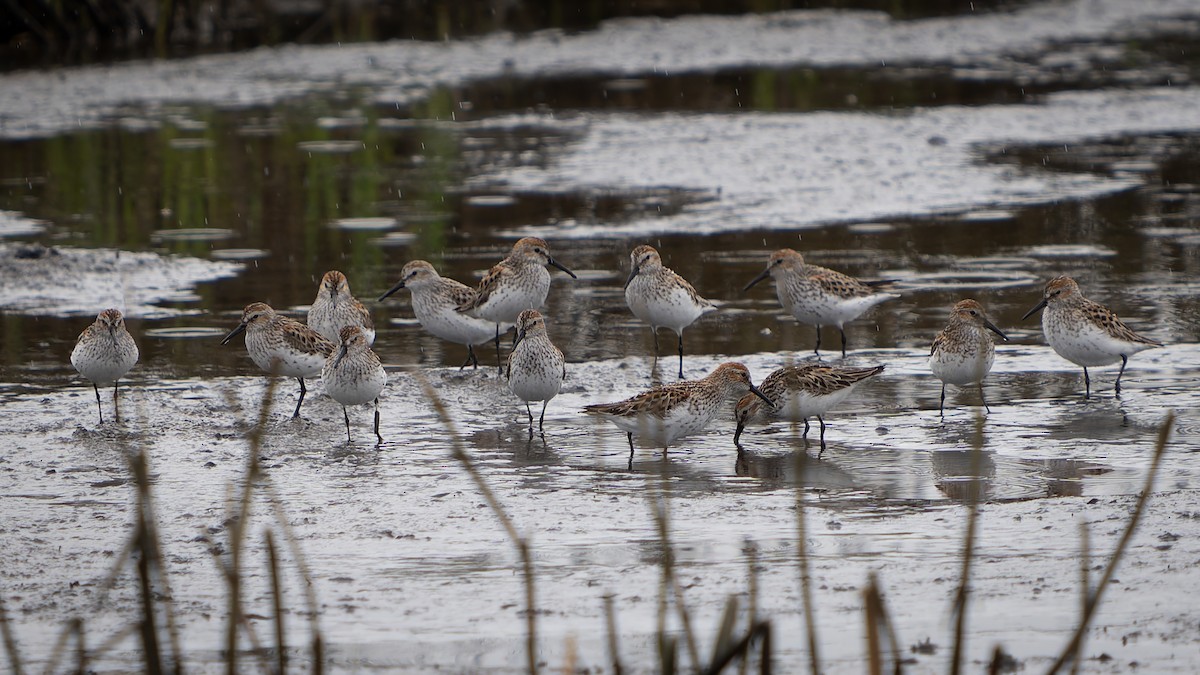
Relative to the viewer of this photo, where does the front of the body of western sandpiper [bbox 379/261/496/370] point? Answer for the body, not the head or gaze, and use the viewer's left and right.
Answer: facing to the left of the viewer

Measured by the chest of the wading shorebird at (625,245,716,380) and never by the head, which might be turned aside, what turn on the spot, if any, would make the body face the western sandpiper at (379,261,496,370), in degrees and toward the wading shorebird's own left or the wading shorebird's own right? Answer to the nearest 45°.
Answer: approximately 45° to the wading shorebird's own right

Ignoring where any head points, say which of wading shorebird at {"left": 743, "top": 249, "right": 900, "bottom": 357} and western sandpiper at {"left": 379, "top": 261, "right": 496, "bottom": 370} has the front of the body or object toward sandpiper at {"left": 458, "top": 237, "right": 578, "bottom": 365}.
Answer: the wading shorebird

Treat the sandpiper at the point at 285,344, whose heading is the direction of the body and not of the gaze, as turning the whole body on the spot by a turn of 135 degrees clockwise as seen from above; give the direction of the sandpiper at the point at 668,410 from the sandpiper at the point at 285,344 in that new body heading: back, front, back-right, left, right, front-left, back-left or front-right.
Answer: right

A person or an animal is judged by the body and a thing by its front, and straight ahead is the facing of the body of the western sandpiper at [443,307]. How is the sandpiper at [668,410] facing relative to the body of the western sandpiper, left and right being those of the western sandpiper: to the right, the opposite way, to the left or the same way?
the opposite way

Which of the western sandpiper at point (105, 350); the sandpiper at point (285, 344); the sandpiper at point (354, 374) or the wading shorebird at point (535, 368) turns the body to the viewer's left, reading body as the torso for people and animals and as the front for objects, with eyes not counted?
the sandpiper at point (285, 344)

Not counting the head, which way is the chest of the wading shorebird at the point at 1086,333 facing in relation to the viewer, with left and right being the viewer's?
facing to the left of the viewer

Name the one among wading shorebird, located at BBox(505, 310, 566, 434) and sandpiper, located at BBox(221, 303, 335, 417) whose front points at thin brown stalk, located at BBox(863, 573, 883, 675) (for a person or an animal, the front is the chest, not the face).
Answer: the wading shorebird

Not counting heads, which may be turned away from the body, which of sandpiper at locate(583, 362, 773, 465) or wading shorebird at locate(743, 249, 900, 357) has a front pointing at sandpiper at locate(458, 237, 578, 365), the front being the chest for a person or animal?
the wading shorebird

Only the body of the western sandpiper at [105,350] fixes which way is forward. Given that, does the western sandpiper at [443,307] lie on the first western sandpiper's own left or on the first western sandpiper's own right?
on the first western sandpiper's own left

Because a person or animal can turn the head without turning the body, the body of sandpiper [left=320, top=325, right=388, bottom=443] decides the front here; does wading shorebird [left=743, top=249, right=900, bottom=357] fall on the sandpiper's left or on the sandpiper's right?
on the sandpiper's left

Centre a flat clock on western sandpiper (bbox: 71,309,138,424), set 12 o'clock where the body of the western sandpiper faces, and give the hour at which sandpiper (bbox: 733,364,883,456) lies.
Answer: The sandpiper is roughly at 10 o'clock from the western sandpiper.

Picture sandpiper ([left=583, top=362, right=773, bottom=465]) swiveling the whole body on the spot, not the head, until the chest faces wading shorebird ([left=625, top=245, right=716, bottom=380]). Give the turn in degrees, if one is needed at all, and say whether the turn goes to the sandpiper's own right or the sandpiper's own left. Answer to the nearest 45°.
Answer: approximately 90° to the sandpiper's own left

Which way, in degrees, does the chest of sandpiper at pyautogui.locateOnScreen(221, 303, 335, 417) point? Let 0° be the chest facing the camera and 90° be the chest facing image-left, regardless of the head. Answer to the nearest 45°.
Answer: approximately 90°

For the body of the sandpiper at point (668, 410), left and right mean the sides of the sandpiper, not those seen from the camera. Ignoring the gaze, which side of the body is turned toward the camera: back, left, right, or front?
right

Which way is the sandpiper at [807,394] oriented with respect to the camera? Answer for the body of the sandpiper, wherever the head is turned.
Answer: to the viewer's left
